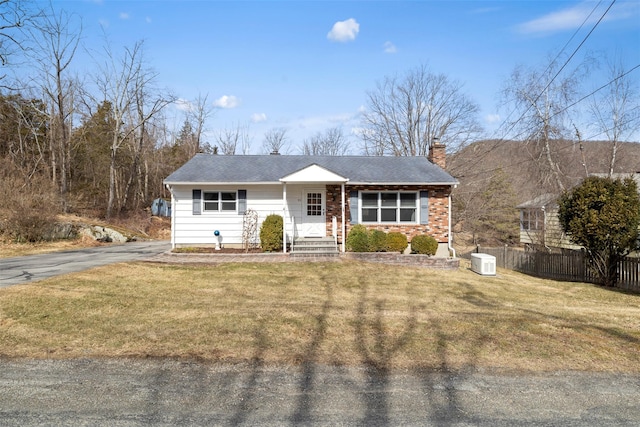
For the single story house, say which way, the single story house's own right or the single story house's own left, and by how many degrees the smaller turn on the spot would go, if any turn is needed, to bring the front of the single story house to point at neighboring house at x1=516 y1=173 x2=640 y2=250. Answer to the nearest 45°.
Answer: approximately 135° to the single story house's own left

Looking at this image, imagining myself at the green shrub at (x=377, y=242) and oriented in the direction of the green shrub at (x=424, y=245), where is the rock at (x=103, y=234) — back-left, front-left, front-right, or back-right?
back-left

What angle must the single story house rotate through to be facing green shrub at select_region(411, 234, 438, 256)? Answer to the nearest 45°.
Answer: approximately 90° to its left

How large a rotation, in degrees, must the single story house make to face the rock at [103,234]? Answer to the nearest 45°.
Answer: approximately 135° to its right

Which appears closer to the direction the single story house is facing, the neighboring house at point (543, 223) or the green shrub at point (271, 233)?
the green shrub

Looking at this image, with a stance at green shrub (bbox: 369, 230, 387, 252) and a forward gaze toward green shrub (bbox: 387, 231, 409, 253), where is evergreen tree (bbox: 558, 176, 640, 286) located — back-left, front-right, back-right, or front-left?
front-right

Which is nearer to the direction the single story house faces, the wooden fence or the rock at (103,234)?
the wooden fence

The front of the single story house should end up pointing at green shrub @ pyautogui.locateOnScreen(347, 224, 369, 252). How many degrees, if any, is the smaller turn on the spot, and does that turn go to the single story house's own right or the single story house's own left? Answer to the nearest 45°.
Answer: approximately 45° to the single story house's own left

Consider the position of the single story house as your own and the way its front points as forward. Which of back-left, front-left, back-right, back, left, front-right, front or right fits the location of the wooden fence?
left

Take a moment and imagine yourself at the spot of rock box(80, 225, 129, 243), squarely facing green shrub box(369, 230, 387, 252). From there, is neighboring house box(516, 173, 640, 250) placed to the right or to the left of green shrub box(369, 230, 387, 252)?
left

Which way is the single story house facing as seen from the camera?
toward the camera

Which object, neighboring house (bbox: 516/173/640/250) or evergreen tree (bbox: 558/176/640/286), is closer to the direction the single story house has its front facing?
the evergreen tree

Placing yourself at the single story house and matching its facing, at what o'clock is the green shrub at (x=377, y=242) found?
The green shrub is roughly at 10 o'clock from the single story house.
